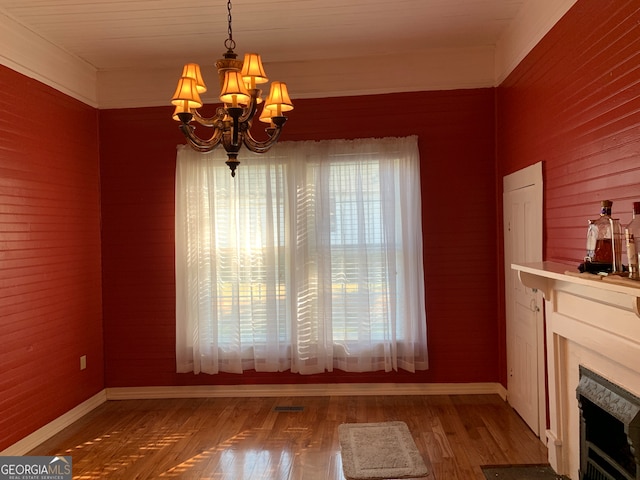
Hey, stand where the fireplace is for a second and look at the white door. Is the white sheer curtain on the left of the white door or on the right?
left

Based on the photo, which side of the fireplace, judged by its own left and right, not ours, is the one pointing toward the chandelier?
front

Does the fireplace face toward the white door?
no

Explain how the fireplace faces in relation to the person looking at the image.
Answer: facing the viewer and to the left of the viewer

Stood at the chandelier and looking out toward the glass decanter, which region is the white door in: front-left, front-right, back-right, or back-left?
front-left

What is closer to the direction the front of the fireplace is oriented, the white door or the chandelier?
the chandelier

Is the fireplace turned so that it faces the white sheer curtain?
no
